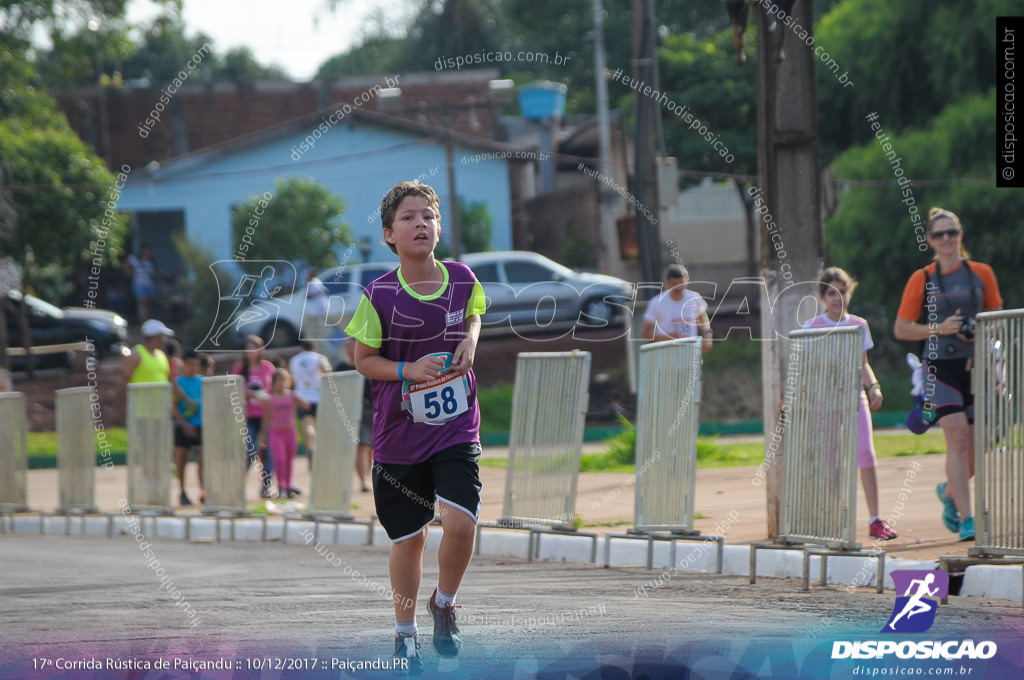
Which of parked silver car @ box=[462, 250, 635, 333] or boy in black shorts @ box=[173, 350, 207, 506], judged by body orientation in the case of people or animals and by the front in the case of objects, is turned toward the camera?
the boy in black shorts

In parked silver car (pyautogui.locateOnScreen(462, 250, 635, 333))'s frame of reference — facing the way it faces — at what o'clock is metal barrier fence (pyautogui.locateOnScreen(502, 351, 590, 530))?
The metal barrier fence is roughly at 3 o'clock from the parked silver car.

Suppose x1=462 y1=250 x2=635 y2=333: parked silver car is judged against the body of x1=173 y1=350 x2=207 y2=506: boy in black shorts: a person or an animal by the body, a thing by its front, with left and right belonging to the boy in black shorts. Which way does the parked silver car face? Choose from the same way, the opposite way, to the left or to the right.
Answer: to the left

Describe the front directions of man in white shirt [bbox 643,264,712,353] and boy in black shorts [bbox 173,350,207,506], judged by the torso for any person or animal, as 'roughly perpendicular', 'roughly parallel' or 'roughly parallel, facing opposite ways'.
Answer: roughly parallel

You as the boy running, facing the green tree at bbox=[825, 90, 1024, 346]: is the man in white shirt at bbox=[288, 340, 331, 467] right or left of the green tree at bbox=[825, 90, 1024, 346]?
left

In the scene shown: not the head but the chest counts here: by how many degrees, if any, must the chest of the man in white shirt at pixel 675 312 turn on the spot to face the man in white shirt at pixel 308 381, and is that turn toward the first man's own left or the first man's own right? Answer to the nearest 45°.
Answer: approximately 135° to the first man's own right

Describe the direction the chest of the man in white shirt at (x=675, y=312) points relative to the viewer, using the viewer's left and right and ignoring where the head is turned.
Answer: facing the viewer

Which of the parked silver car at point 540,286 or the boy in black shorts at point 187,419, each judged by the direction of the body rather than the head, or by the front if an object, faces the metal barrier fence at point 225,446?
the boy in black shorts

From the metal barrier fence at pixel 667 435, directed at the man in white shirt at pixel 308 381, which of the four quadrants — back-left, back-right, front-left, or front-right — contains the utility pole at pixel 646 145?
front-right

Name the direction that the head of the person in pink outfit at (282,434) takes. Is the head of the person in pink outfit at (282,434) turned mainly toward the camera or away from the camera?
toward the camera

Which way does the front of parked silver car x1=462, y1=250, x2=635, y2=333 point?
to the viewer's right

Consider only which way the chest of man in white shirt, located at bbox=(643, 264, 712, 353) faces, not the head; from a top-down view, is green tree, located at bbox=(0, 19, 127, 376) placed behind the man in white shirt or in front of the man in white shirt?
behind

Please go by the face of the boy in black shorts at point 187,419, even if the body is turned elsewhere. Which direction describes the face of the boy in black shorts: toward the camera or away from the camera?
toward the camera
